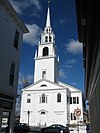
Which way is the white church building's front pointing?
toward the camera

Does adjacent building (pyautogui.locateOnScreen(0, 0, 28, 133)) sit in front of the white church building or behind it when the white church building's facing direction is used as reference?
in front
